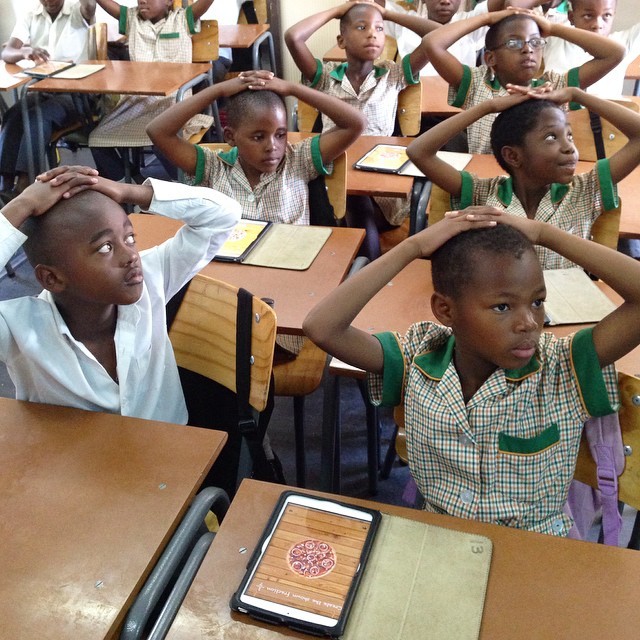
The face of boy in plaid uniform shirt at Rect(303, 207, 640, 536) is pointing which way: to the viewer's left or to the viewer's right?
to the viewer's right

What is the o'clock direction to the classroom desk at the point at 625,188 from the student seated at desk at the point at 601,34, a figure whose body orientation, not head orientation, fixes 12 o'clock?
The classroom desk is roughly at 12 o'clock from the student seated at desk.

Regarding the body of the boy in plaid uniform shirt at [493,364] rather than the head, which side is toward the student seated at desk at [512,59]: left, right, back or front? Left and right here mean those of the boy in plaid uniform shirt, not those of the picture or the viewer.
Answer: back

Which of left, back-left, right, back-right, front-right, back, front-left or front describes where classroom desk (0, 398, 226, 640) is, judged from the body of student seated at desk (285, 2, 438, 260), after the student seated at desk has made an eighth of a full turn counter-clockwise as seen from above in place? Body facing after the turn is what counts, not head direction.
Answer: front-right

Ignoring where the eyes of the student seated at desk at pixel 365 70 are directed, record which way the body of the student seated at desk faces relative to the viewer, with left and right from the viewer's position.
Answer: facing the viewer

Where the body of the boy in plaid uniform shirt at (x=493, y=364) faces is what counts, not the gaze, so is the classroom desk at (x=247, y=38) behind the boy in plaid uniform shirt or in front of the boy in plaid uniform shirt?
behind

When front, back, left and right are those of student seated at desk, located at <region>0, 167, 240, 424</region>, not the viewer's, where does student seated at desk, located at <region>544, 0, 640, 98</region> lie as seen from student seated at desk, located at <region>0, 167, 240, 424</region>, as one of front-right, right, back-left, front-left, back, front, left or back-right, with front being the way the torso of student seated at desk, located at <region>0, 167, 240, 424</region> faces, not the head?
left

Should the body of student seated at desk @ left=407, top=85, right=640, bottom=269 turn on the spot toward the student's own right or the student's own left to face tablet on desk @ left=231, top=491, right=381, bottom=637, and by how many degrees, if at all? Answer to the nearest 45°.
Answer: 0° — they already face it

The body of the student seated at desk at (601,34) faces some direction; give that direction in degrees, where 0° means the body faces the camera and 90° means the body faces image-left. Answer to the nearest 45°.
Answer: approximately 0°

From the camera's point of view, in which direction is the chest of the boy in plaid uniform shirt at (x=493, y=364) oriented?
toward the camera

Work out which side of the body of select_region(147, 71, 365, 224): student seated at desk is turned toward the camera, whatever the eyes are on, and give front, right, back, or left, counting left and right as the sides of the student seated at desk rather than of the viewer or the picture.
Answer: front

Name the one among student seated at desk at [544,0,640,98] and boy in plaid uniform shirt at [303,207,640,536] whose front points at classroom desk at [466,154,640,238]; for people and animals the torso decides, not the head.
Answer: the student seated at desk

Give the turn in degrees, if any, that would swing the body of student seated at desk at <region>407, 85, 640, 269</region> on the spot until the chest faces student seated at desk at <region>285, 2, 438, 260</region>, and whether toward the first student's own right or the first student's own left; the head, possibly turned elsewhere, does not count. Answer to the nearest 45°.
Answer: approximately 135° to the first student's own right

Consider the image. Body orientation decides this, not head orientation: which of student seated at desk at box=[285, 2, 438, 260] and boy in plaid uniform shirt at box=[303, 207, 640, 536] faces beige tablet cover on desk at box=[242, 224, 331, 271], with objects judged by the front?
the student seated at desk
